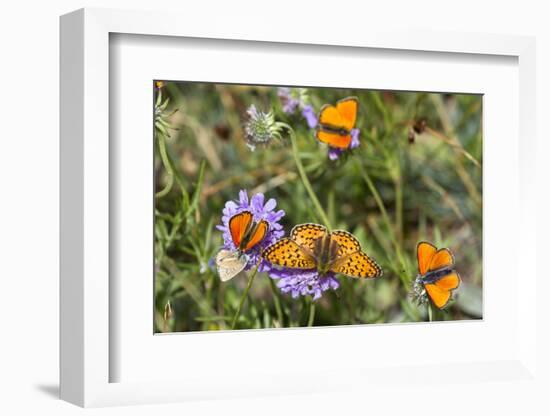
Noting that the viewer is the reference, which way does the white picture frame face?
facing the viewer and to the right of the viewer
